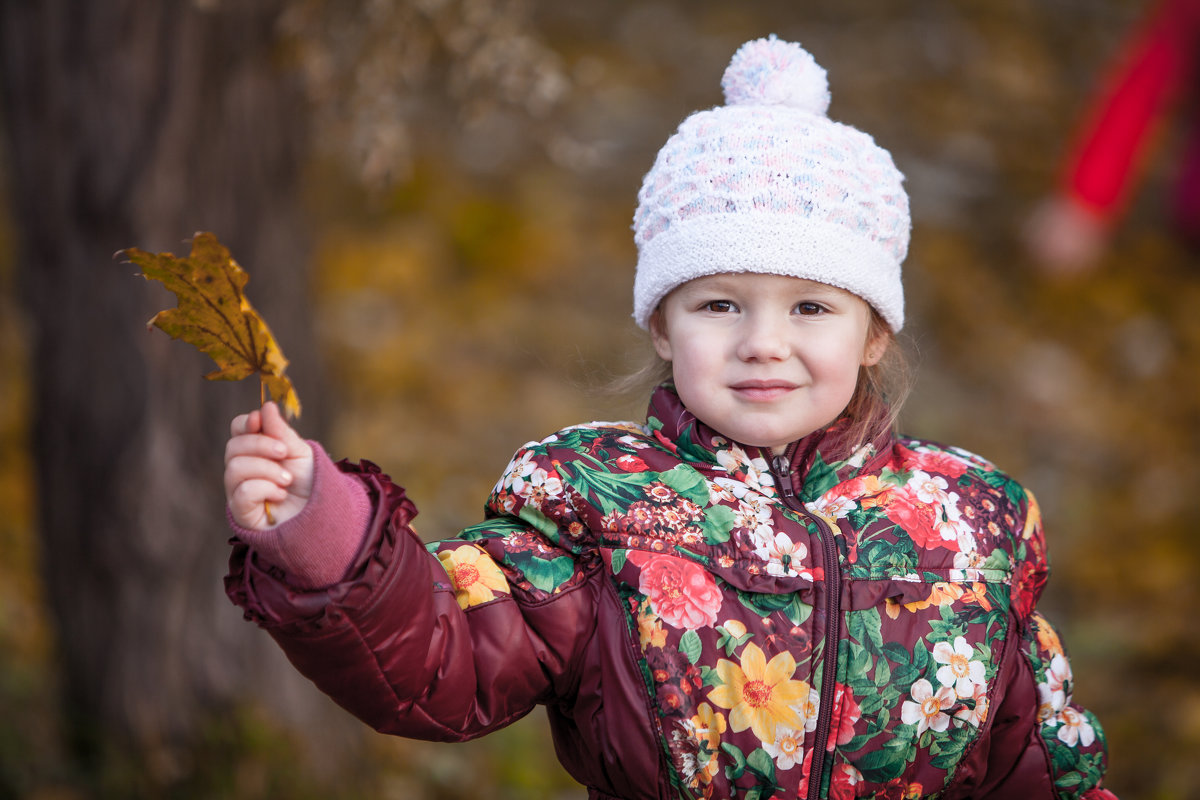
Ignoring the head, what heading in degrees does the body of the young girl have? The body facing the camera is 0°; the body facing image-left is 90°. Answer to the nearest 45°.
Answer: approximately 0°
